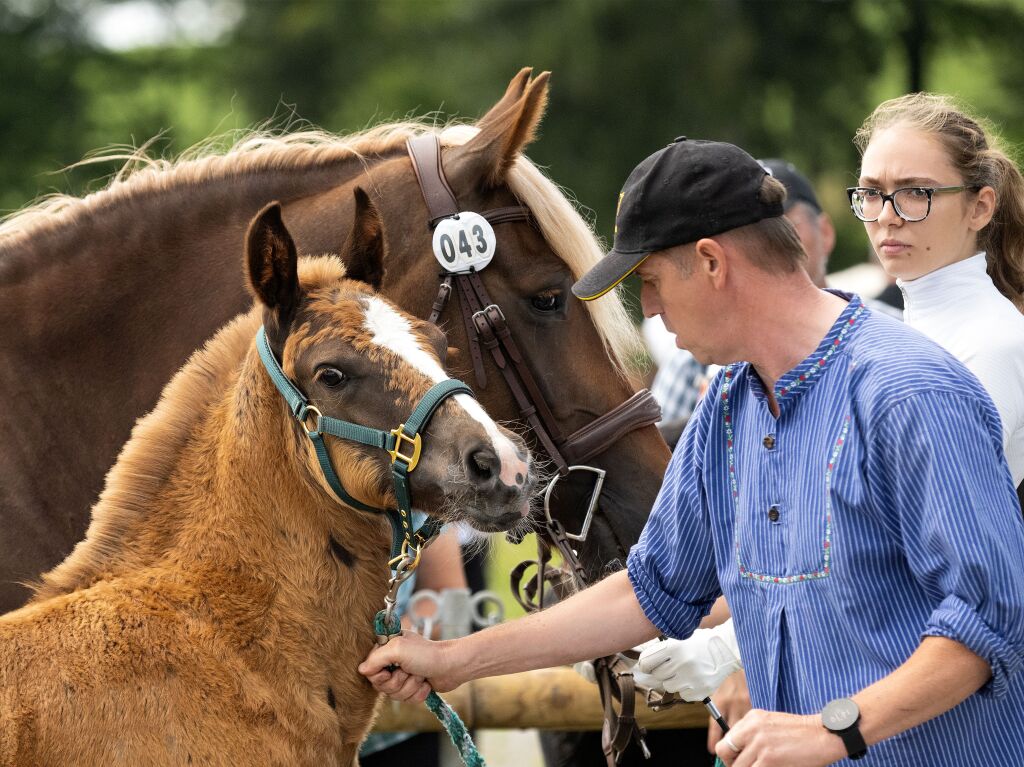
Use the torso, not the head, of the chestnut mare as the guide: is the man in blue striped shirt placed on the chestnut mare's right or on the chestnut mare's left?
on the chestnut mare's right

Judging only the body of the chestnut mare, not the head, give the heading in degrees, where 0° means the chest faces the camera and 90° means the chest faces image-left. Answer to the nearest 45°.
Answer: approximately 270°

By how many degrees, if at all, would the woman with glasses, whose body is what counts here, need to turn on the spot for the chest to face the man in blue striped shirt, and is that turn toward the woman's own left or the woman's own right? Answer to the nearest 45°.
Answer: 0° — they already face them

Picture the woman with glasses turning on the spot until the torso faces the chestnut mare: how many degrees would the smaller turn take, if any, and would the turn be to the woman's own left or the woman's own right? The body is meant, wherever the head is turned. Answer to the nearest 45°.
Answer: approximately 45° to the woman's own right

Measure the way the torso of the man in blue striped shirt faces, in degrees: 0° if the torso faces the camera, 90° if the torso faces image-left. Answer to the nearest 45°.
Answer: approximately 45°

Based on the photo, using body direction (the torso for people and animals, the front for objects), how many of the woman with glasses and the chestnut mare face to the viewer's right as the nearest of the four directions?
1

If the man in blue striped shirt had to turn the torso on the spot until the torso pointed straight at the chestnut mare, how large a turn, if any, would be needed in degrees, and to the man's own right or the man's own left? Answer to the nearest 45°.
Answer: approximately 90° to the man's own right

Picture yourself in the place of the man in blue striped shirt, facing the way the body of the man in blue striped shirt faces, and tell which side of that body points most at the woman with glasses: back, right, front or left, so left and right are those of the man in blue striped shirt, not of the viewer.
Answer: back

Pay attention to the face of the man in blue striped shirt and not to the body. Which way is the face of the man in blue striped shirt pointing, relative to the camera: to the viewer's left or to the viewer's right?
to the viewer's left

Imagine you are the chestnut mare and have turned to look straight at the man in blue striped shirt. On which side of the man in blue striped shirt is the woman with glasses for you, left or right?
left

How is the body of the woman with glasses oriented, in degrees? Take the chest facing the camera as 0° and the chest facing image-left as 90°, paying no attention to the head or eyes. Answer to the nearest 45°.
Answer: approximately 45°
